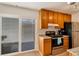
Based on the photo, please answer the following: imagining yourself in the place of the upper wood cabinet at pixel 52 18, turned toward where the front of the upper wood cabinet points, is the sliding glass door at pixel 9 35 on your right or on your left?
on your right

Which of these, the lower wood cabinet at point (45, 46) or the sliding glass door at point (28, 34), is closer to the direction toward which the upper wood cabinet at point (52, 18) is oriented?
the lower wood cabinet

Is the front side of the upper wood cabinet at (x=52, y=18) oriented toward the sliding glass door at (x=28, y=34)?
no

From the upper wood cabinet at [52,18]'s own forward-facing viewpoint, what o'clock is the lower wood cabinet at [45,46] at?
The lower wood cabinet is roughly at 2 o'clock from the upper wood cabinet.

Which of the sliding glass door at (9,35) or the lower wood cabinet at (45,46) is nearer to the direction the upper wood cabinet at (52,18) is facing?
the lower wood cabinet

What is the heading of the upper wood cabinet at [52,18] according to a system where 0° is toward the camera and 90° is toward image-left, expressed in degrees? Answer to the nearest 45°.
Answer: approximately 315°

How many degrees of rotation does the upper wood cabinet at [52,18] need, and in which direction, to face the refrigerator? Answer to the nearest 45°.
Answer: approximately 45° to its left

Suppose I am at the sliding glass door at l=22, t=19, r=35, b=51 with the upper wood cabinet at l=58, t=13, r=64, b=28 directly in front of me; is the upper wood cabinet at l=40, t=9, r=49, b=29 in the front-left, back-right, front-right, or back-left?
front-right
